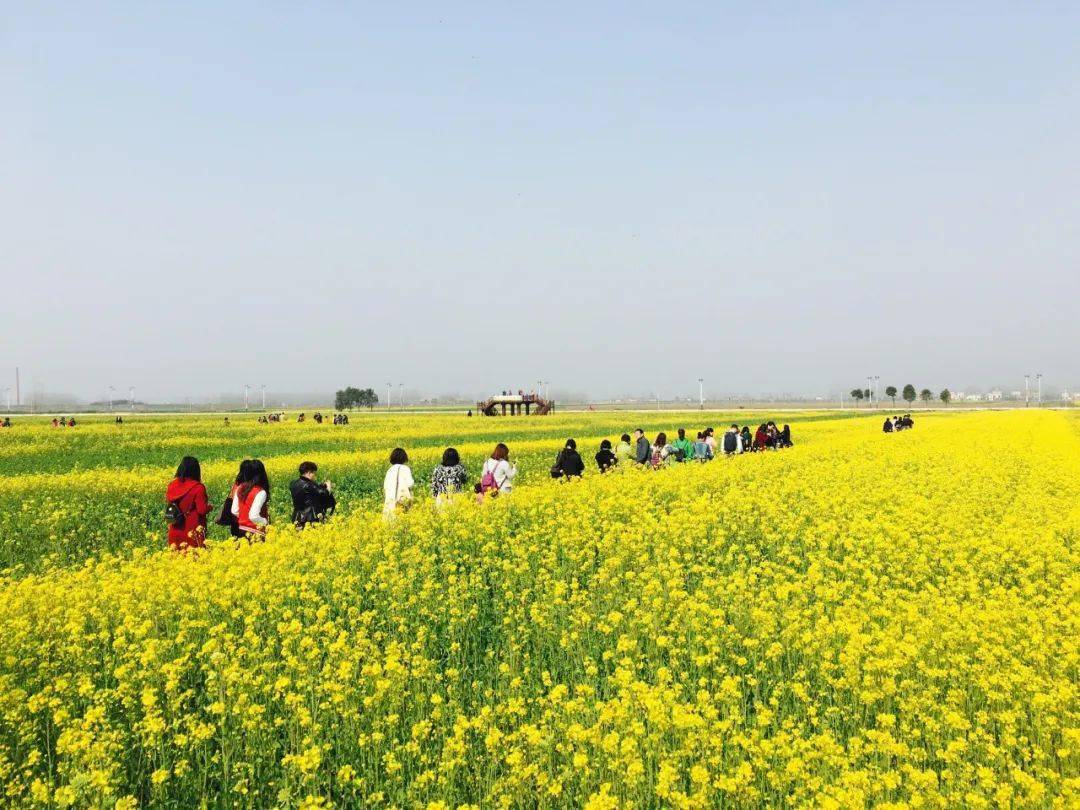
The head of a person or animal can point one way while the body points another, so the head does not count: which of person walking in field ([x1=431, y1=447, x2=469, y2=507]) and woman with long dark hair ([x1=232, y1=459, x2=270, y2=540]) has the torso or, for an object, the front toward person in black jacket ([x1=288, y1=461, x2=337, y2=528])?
the woman with long dark hair

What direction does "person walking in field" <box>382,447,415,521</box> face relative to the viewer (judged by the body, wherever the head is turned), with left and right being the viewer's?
facing away from the viewer

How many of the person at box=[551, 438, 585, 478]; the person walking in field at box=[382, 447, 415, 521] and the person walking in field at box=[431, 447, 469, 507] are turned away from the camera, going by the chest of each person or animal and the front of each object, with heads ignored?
3

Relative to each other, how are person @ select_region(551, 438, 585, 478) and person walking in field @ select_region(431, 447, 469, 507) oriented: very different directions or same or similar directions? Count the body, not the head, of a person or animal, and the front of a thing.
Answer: same or similar directions

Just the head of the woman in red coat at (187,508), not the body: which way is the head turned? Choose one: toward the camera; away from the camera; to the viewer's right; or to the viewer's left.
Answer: away from the camera

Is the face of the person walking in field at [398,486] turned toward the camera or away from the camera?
away from the camera

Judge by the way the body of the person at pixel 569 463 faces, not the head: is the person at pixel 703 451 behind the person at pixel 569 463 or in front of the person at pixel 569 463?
in front

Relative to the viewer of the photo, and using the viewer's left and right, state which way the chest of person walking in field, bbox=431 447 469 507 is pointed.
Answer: facing away from the viewer

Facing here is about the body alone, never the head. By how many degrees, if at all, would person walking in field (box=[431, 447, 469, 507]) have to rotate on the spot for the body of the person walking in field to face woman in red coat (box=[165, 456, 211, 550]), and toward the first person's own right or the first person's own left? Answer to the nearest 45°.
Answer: approximately 135° to the first person's own left

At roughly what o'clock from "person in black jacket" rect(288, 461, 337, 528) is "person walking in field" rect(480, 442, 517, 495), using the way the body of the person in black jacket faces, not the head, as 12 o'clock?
The person walking in field is roughly at 1 o'clock from the person in black jacket.

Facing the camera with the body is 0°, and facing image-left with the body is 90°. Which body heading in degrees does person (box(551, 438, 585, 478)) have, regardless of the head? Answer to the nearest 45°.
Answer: approximately 180°

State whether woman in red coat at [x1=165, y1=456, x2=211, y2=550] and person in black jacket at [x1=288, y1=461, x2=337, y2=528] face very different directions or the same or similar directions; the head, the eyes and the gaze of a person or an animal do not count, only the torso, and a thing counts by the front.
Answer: same or similar directions

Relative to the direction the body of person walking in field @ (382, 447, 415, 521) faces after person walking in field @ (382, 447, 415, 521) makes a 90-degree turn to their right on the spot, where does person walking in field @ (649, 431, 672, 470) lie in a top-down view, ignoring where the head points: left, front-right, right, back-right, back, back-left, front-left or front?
front-left

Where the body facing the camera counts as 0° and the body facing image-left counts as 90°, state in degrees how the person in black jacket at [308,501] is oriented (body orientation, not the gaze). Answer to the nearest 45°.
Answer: approximately 225°

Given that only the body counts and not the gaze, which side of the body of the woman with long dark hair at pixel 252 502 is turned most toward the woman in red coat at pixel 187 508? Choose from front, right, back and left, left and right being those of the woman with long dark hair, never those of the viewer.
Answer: back

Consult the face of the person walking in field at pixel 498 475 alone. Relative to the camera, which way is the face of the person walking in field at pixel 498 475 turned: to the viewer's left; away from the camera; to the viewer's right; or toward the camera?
away from the camera

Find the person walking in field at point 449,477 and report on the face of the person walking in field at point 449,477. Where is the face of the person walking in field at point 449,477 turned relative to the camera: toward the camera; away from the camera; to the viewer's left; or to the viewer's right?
away from the camera

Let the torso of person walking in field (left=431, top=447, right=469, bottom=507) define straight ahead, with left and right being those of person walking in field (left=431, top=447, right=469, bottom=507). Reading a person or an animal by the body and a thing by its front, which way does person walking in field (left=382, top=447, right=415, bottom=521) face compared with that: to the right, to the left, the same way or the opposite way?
the same way
